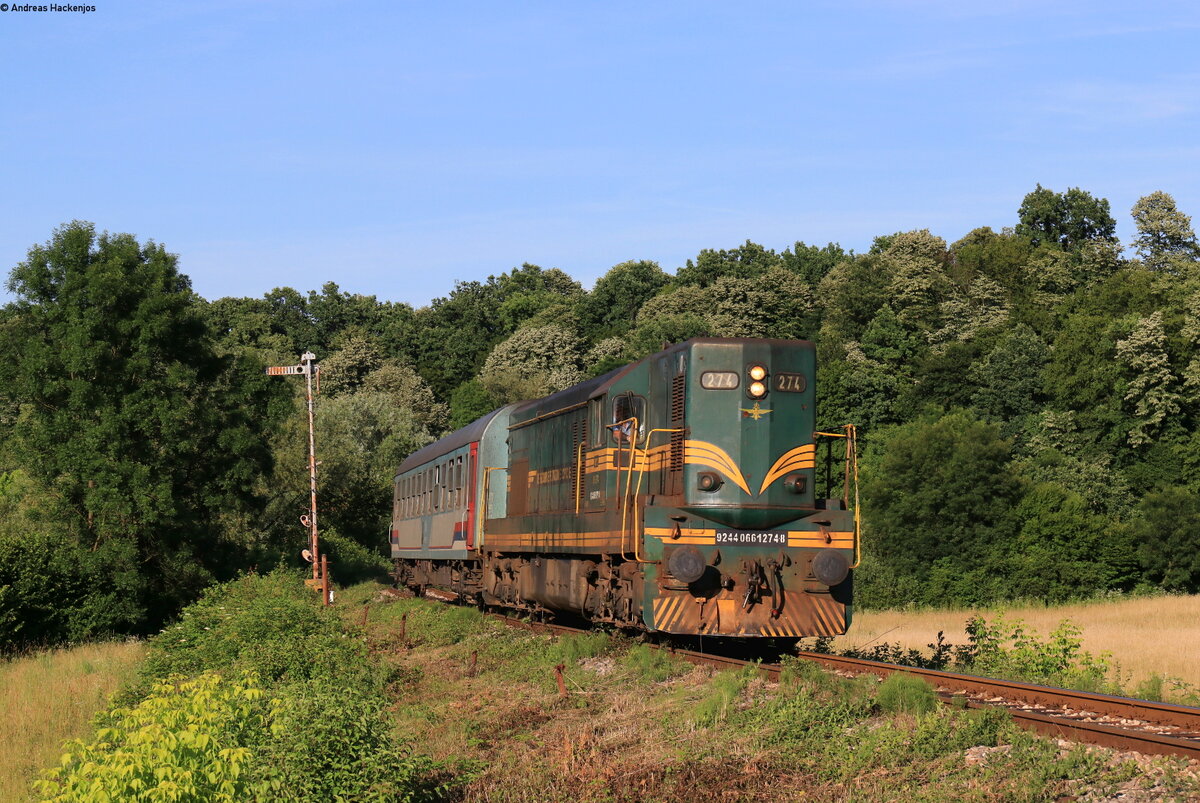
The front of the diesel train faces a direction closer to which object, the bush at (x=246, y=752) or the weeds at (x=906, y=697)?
the weeds

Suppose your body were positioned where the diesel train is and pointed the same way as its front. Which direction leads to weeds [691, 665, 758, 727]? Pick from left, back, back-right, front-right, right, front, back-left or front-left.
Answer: front-right

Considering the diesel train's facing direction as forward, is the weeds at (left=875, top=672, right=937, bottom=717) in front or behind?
in front

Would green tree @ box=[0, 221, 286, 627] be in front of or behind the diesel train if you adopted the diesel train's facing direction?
behind

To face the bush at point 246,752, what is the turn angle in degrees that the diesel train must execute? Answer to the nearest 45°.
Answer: approximately 90° to its right

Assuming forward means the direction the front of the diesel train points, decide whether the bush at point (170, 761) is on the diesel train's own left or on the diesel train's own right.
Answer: on the diesel train's own right

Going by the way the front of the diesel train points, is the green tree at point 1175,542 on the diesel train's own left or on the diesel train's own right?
on the diesel train's own left

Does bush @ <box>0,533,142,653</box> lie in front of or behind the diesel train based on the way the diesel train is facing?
behind

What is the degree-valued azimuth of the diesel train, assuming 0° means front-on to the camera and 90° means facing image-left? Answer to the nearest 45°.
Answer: approximately 315°
